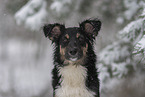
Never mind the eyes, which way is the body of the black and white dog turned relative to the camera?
toward the camera

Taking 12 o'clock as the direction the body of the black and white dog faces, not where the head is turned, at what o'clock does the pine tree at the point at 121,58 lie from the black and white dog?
The pine tree is roughly at 7 o'clock from the black and white dog.
